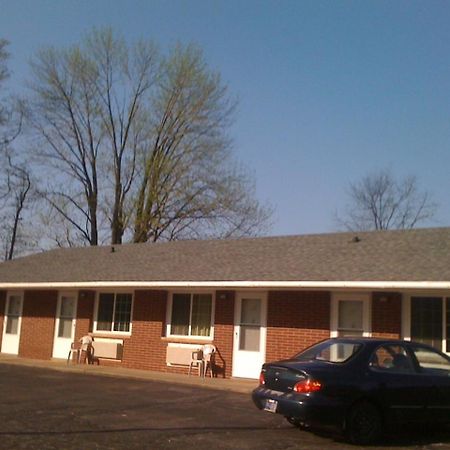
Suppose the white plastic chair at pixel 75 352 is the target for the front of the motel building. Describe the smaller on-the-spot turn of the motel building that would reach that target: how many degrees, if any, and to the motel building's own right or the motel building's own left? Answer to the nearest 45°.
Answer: approximately 90° to the motel building's own right

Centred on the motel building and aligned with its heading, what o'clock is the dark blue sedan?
The dark blue sedan is roughly at 10 o'clock from the motel building.

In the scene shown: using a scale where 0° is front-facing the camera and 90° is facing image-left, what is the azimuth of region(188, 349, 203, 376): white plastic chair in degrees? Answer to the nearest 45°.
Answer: approximately 45°

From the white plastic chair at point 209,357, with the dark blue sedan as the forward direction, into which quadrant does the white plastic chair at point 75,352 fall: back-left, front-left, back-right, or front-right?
back-right

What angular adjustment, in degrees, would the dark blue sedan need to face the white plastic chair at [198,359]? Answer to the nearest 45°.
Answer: approximately 90° to its left

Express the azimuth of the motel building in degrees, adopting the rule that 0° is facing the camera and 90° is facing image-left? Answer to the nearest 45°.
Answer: approximately 45°
